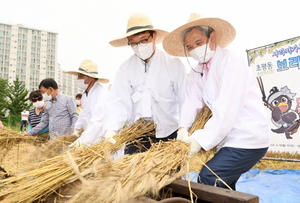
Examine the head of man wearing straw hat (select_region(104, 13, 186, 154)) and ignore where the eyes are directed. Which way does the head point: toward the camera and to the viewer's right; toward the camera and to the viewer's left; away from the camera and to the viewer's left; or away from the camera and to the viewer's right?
toward the camera and to the viewer's left

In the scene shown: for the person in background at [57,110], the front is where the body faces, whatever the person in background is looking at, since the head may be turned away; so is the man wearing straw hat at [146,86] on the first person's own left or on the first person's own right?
on the first person's own left

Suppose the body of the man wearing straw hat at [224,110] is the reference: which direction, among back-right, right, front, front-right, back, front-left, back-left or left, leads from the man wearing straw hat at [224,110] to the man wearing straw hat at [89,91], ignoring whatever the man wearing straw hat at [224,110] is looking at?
right

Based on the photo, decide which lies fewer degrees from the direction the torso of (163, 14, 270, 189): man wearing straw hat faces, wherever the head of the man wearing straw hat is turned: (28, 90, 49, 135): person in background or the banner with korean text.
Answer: the person in background

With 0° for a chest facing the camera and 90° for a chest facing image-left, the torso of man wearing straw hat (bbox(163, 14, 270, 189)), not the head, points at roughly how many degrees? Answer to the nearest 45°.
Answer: approximately 45°

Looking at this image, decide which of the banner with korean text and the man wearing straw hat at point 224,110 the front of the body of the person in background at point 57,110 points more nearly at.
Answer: the man wearing straw hat

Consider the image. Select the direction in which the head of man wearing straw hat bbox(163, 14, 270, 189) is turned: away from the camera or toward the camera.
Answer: toward the camera

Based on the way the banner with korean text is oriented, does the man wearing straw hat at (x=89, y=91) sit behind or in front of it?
in front

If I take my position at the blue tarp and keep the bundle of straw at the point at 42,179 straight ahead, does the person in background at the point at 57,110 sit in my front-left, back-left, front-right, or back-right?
front-right

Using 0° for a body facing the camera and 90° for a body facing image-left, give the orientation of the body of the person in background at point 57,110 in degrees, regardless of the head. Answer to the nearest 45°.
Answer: approximately 45°

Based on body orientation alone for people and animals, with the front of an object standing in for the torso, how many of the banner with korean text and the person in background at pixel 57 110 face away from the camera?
0
